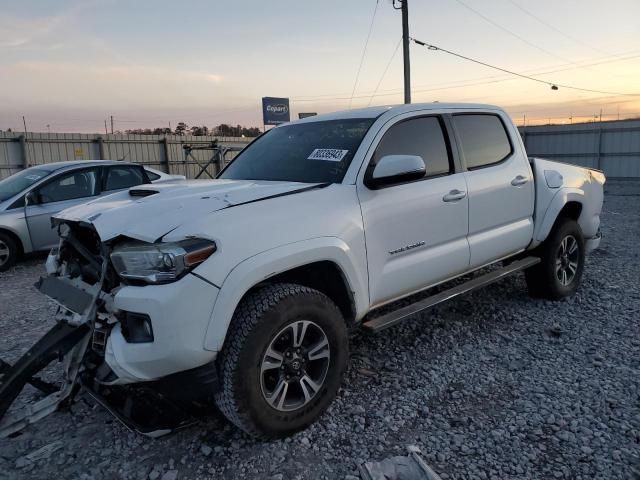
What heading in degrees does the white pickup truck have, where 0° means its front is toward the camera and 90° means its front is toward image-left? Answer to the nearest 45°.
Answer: approximately 45°

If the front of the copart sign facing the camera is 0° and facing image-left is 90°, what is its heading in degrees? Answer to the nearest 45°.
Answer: approximately 0°

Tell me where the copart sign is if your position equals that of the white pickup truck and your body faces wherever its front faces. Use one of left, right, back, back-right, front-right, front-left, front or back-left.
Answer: back-right

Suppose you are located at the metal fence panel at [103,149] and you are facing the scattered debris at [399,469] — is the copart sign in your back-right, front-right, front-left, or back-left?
back-left

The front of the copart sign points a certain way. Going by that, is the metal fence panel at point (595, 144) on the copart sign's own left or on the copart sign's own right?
on the copart sign's own left

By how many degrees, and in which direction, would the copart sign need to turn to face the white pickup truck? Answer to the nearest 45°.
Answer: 0° — it already faces it
